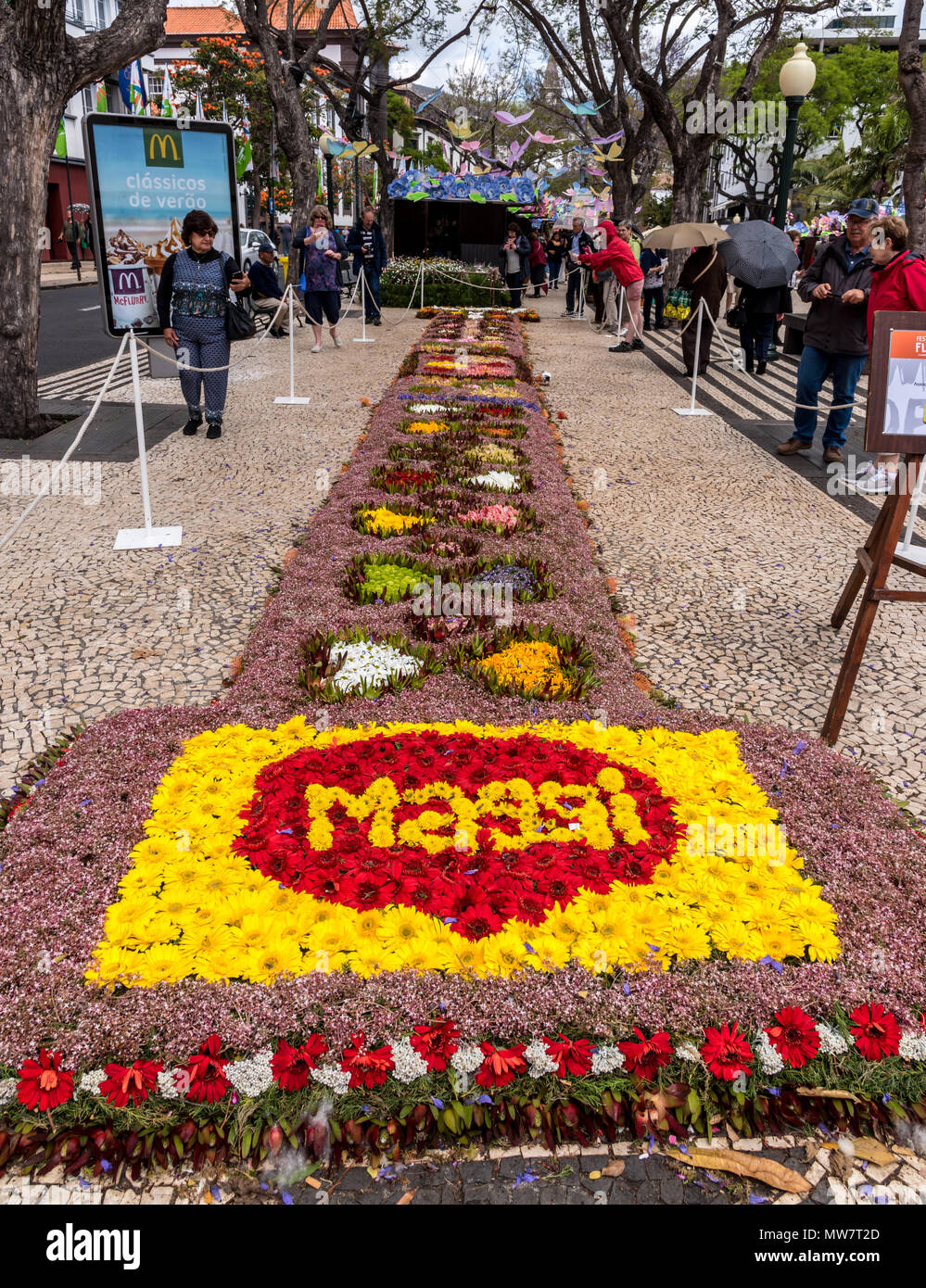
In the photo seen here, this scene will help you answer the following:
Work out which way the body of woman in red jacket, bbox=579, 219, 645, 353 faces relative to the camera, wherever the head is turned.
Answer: to the viewer's left

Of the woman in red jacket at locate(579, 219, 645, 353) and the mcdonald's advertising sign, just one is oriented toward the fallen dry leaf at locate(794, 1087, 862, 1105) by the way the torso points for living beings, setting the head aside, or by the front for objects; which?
the mcdonald's advertising sign

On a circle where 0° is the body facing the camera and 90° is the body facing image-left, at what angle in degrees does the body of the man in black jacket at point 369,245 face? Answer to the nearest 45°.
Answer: approximately 0°

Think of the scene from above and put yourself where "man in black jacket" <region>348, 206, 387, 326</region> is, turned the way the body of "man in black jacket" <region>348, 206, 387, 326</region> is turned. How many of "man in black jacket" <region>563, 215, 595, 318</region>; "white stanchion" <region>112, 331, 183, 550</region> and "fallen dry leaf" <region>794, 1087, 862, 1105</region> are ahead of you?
2

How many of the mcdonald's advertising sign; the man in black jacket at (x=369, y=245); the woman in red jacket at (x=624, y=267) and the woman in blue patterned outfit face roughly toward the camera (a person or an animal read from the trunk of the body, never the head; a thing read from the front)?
3

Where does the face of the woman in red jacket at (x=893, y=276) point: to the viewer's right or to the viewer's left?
to the viewer's left

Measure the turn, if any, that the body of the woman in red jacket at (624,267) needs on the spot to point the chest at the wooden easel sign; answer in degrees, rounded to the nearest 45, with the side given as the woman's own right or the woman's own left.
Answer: approximately 90° to the woman's own left

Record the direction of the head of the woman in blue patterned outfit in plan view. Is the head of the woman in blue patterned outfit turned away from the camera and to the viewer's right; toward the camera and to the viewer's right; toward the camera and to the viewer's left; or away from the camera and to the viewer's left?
toward the camera and to the viewer's right

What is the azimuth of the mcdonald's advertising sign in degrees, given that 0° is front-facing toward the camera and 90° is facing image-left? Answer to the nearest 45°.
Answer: approximately 0°

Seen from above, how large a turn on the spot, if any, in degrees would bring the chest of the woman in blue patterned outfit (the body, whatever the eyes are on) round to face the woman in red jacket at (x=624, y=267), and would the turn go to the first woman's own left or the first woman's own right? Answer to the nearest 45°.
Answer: approximately 135° to the first woman's own left
